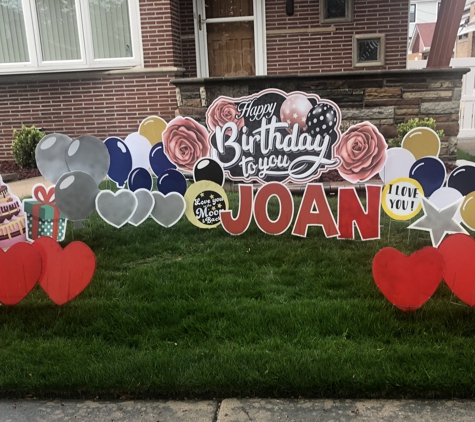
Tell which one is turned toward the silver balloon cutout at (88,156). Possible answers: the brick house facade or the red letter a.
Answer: the brick house facade

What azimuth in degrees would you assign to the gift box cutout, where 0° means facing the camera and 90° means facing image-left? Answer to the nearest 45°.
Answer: approximately 0°

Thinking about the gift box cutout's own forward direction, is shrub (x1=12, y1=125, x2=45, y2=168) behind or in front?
behind

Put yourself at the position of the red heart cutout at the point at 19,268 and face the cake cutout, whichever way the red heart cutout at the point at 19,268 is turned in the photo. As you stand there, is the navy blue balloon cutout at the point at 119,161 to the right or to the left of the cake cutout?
right

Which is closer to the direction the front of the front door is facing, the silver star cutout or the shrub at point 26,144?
the silver star cutout

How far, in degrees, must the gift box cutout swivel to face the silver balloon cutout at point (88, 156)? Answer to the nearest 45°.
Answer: approximately 135° to its left

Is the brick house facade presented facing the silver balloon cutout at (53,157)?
yes

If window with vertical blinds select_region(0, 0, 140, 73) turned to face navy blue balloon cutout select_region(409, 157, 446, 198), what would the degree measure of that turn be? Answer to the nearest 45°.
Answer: approximately 45° to its left
